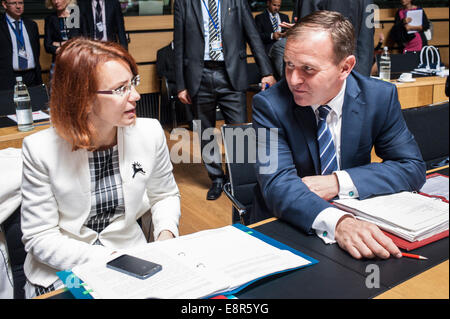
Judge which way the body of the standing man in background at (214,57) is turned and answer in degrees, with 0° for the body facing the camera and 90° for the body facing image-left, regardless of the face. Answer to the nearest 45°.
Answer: approximately 0°

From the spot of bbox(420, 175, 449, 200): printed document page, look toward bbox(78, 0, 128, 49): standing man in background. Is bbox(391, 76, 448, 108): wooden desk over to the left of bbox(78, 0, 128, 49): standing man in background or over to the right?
right

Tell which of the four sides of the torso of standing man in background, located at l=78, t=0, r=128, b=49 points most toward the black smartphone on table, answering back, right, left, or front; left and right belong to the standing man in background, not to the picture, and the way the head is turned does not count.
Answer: front

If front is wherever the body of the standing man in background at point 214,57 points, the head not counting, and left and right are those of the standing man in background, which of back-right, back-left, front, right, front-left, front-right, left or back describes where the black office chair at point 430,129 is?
front-left

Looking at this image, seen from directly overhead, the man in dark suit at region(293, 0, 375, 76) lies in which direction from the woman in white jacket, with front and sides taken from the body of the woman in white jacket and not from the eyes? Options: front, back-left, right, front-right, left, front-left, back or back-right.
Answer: left

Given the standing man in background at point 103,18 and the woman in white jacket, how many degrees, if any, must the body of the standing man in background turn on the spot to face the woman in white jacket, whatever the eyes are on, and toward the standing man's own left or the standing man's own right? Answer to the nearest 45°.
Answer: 0° — they already face them

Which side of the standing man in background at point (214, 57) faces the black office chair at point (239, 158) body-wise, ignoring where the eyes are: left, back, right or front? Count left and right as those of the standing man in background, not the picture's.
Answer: front

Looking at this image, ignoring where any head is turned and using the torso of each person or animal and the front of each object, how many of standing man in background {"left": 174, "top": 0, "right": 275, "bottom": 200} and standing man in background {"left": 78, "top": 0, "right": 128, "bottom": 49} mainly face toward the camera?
2

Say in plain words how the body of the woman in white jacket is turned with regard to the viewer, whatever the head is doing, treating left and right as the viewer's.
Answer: facing the viewer and to the right of the viewer

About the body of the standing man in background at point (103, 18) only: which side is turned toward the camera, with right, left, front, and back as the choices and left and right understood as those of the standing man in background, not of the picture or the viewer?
front
